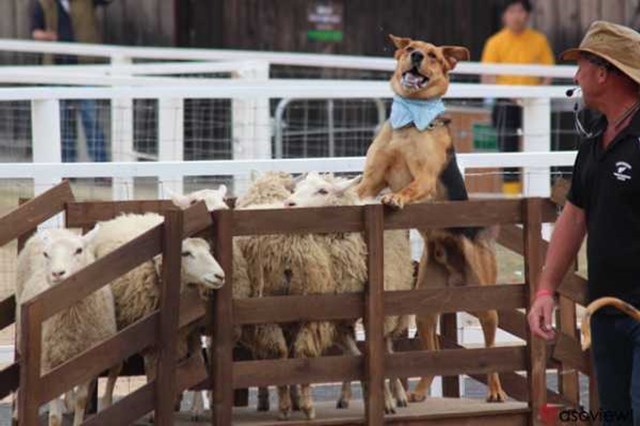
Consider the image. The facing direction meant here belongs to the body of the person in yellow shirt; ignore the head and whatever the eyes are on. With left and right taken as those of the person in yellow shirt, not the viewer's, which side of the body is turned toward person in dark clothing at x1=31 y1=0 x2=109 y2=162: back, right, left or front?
right

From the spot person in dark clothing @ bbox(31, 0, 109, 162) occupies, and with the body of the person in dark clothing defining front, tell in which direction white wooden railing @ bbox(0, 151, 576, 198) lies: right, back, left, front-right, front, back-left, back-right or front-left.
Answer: front

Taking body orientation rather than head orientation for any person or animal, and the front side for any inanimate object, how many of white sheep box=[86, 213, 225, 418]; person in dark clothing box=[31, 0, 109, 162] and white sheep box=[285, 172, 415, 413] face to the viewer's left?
1

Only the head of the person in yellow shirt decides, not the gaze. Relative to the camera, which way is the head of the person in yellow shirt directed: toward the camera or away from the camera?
toward the camera

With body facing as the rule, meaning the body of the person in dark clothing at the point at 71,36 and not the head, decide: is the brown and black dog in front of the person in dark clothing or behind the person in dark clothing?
in front

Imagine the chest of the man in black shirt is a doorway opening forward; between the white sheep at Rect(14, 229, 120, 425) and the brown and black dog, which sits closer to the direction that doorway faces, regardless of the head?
the white sheep

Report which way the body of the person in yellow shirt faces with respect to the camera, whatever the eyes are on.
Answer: toward the camera

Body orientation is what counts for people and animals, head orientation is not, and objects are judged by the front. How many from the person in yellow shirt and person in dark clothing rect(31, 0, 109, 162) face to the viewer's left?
0

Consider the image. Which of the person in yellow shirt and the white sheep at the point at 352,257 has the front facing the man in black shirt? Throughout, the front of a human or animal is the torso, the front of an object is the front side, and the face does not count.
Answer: the person in yellow shirt

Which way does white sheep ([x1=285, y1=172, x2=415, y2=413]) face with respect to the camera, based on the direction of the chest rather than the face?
to the viewer's left

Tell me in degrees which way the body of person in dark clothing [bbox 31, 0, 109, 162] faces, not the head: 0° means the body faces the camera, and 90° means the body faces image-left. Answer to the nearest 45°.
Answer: approximately 0°

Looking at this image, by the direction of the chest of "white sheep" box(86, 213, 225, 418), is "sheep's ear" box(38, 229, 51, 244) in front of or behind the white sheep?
behind

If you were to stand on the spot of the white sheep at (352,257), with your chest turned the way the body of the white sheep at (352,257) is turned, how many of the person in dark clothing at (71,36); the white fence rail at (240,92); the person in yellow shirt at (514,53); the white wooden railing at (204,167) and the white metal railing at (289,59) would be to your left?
0

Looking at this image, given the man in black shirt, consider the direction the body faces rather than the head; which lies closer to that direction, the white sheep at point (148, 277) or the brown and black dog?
the white sheep

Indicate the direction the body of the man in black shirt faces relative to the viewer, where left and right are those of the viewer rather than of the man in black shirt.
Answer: facing the viewer and to the left of the viewer

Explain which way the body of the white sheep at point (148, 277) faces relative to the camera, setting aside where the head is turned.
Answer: to the viewer's right

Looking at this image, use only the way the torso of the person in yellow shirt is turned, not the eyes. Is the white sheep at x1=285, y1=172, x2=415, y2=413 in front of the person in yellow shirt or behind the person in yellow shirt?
in front
